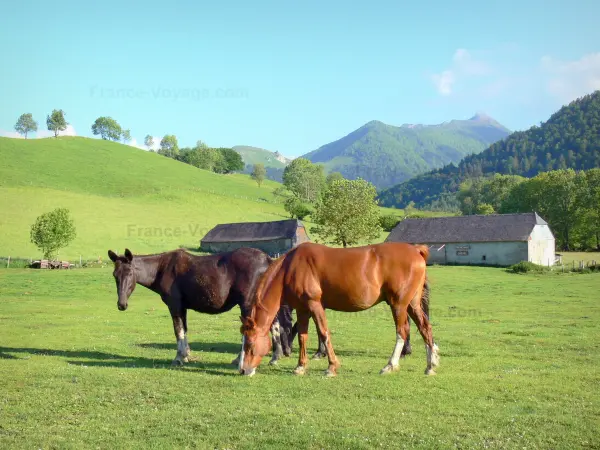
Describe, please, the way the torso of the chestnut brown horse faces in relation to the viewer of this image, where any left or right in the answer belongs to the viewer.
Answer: facing to the left of the viewer

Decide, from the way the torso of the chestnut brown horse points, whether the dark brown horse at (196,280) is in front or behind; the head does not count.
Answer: in front

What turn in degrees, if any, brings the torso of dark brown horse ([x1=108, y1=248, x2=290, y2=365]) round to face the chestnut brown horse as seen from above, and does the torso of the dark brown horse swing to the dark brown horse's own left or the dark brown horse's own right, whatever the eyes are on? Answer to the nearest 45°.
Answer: approximately 135° to the dark brown horse's own left

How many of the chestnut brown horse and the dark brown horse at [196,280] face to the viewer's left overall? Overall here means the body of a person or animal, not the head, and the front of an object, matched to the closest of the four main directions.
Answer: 2

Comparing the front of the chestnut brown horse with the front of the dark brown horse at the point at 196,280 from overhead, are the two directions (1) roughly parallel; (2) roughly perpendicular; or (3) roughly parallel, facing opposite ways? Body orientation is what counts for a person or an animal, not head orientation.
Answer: roughly parallel

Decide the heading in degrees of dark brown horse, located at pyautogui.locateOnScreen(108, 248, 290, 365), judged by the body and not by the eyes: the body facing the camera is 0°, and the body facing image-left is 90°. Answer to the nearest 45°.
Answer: approximately 90°
